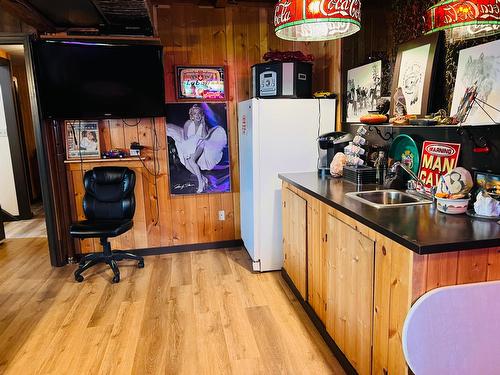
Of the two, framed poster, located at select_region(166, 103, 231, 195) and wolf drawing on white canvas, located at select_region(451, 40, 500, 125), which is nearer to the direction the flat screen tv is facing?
the wolf drawing on white canvas

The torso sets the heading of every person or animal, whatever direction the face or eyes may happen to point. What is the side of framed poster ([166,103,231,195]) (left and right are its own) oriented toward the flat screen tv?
right

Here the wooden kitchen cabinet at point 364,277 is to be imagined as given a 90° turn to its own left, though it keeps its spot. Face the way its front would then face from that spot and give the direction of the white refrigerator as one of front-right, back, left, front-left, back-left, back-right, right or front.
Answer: back

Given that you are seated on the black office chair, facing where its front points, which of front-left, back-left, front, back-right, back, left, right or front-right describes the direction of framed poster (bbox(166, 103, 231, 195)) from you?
back-left

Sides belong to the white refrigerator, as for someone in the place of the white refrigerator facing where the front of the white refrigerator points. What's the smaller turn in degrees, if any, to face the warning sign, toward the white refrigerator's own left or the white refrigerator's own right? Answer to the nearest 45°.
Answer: approximately 135° to the white refrigerator's own left

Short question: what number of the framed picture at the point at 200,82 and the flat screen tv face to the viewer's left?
0

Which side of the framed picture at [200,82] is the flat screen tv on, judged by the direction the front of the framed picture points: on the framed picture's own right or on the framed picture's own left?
on the framed picture's own right

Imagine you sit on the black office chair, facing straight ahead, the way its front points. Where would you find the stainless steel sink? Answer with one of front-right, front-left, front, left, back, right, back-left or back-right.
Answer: left

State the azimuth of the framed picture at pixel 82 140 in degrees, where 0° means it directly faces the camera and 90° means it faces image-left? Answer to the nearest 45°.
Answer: approximately 0°

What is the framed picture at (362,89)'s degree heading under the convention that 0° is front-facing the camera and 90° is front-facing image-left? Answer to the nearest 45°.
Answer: approximately 45°

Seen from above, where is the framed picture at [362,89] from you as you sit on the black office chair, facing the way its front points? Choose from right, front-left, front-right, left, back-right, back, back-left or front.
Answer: left
